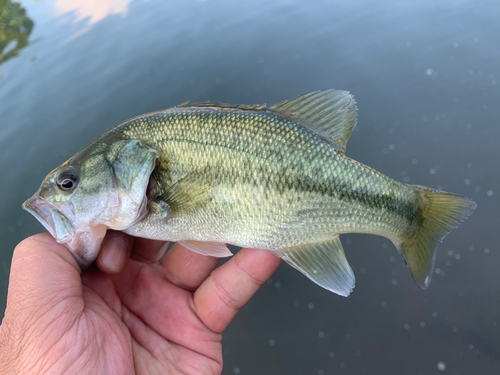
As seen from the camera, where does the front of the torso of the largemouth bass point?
to the viewer's left
